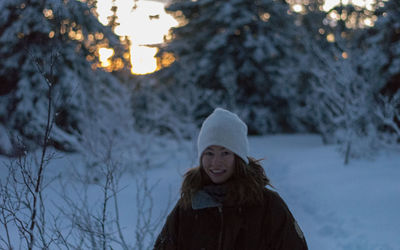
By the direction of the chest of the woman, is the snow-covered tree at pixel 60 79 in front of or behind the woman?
behind

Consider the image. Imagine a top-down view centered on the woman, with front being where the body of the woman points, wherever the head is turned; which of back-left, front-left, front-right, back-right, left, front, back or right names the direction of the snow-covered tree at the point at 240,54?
back

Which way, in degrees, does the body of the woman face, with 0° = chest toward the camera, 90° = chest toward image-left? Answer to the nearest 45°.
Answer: approximately 0°
